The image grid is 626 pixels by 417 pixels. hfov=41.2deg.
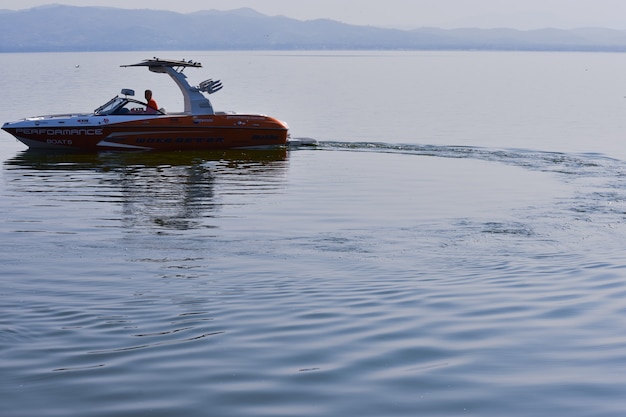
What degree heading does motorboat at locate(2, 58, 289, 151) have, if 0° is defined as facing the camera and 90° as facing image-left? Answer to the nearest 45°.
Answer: approximately 90°
